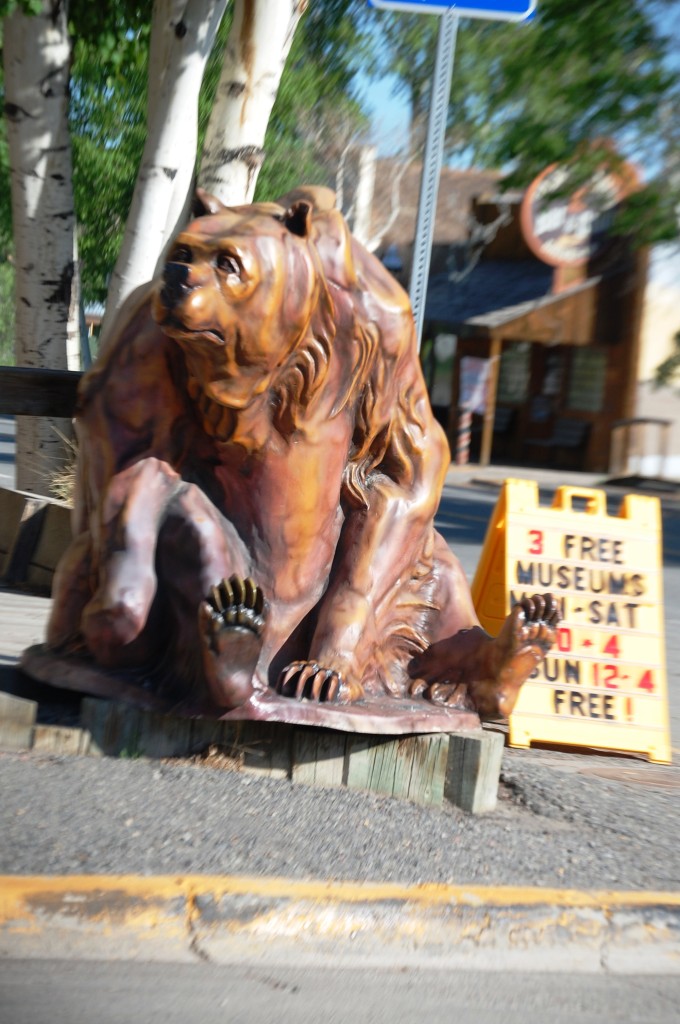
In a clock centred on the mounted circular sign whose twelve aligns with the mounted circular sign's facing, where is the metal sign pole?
The metal sign pole is roughly at 12 o'clock from the mounted circular sign.

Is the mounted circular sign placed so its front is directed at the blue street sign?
yes

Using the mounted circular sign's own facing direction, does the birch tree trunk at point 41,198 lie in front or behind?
in front

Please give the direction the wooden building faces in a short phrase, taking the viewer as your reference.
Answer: facing the viewer and to the left of the viewer

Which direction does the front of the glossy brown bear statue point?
toward the camera

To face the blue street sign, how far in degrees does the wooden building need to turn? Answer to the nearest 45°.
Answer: approximately 45° to its left

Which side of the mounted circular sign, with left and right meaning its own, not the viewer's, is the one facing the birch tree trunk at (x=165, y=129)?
front
